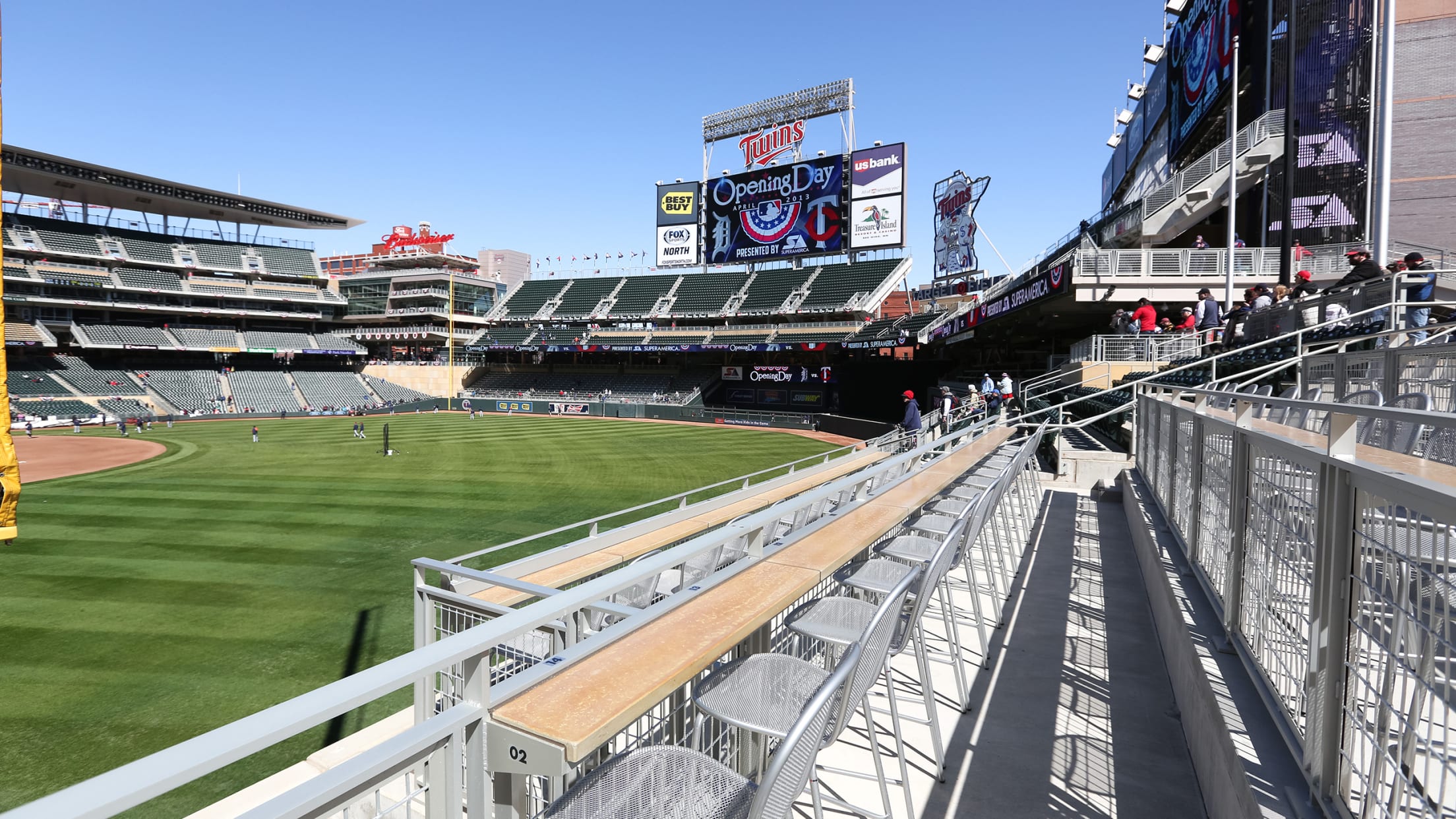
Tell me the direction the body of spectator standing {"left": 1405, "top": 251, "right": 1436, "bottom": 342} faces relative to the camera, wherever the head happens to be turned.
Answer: to the viewer's left

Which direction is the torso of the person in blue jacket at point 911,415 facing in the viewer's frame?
to the viewer's left

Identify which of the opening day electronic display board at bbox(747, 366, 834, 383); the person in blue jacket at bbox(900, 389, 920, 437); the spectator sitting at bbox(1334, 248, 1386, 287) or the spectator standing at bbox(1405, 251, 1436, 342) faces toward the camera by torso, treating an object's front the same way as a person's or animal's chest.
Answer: the opening day electronic display board

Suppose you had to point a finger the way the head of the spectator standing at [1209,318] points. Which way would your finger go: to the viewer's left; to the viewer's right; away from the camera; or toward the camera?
to the viewer's left

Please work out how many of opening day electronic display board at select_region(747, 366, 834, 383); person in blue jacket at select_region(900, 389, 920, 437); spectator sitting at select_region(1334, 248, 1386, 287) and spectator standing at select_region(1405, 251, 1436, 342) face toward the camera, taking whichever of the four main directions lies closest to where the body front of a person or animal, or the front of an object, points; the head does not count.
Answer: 1

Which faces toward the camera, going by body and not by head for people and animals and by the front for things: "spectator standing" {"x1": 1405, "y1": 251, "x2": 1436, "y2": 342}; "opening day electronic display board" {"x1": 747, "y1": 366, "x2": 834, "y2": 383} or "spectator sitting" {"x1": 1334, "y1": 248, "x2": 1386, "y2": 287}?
the opening day electronic display board

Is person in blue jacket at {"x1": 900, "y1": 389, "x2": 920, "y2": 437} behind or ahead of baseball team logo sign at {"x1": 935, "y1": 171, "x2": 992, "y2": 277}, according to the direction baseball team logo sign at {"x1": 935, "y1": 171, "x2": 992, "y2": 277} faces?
ahead

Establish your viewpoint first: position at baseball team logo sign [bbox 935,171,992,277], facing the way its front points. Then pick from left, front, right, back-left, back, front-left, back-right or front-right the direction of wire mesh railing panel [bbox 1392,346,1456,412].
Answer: front-left

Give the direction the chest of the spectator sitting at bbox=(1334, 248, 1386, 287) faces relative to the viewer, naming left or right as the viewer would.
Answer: facing to the left of the viewer

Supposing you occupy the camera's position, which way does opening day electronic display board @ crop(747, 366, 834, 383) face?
facing the viewer

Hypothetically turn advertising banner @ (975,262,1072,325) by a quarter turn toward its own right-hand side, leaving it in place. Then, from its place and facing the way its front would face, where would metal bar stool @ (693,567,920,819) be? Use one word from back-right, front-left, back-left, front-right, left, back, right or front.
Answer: back-left

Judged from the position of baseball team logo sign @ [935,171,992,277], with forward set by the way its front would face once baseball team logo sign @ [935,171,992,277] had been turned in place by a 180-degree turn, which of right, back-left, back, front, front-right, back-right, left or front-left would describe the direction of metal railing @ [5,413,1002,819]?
back-right

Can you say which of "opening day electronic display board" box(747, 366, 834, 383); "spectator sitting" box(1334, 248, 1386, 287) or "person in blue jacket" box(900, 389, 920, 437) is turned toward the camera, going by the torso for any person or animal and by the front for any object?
the opening day electronic display board
